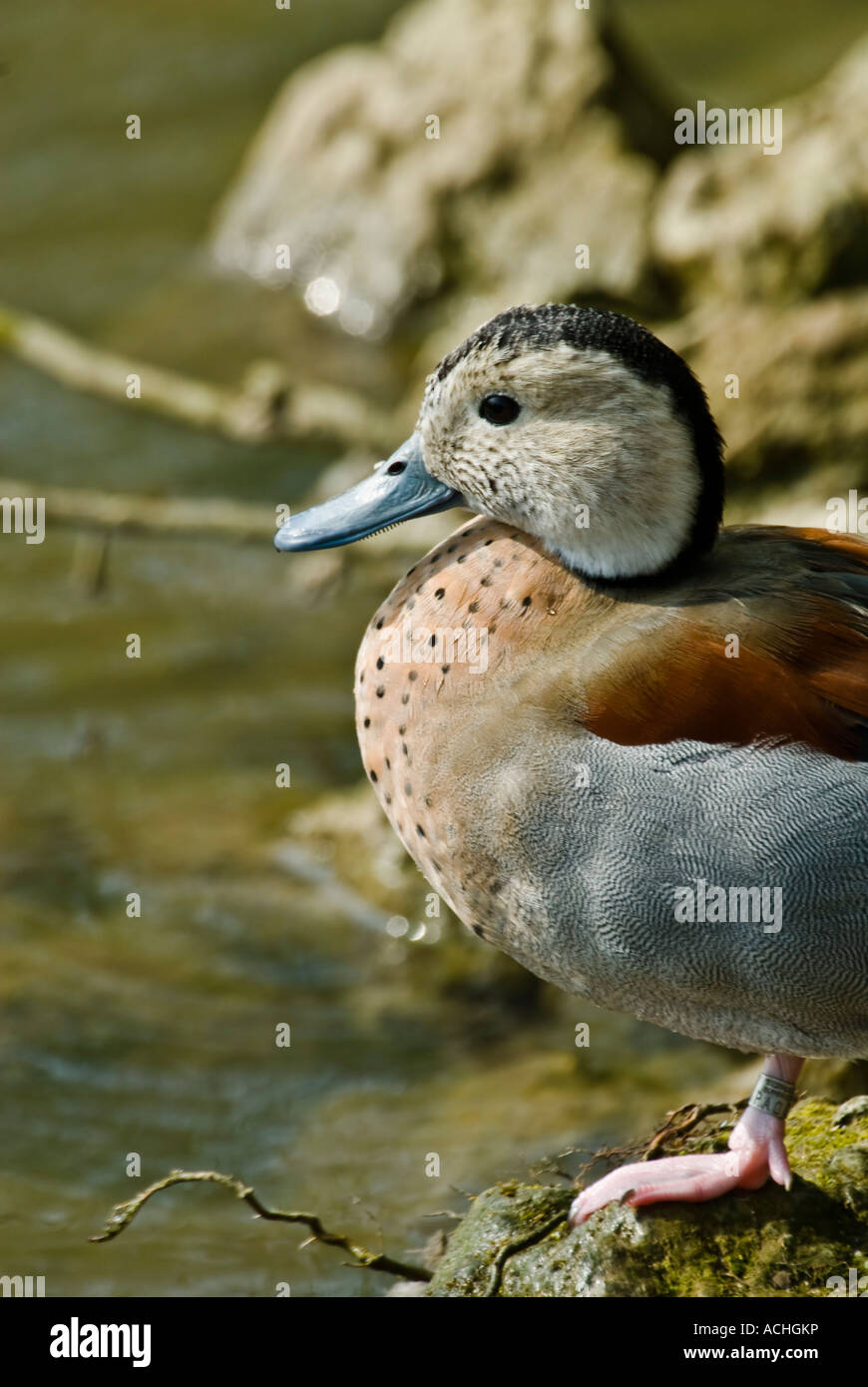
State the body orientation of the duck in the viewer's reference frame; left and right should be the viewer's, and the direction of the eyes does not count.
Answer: facing to the left of the viewer

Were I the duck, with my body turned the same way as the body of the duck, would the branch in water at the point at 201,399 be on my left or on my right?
on my right
